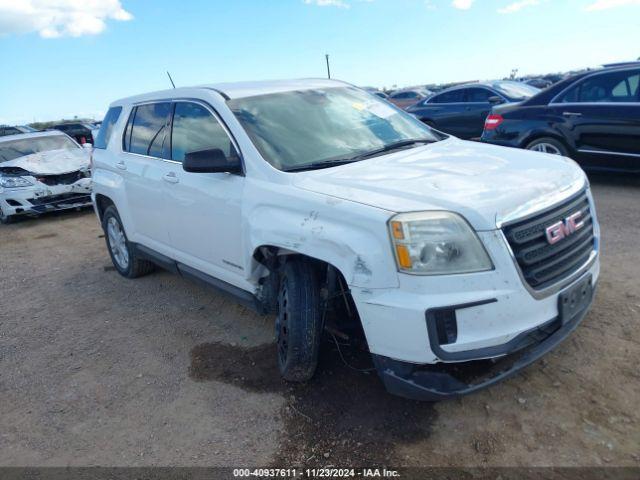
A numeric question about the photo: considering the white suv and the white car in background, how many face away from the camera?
0

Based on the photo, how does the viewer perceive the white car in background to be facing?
facing the viewer and to the right of the viewer

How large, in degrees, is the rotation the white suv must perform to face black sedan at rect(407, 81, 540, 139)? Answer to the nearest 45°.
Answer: approximately 135° to its left

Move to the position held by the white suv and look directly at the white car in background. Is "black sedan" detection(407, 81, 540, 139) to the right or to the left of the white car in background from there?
right

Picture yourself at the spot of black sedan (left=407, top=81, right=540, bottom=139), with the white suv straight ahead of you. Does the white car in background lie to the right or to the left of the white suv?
right

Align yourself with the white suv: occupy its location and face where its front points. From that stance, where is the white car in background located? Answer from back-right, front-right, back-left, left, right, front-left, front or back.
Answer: back
